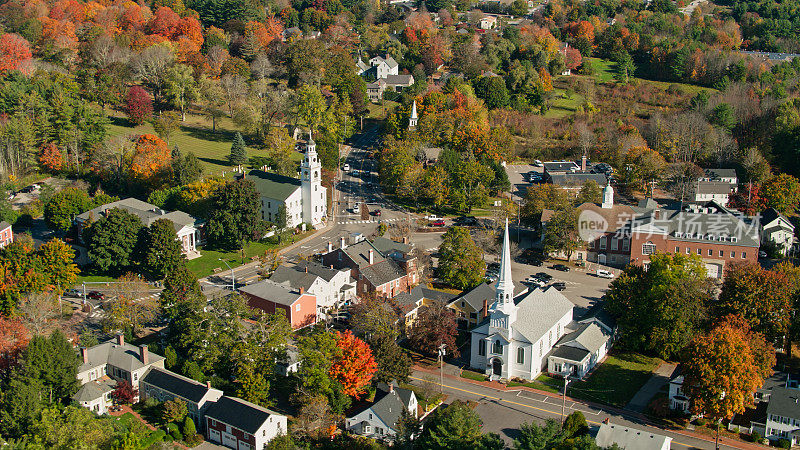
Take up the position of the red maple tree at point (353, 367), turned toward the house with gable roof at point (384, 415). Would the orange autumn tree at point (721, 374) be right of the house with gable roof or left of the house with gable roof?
left

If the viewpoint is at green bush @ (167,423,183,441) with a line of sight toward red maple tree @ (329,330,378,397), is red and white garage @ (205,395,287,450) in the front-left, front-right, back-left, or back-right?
front-right

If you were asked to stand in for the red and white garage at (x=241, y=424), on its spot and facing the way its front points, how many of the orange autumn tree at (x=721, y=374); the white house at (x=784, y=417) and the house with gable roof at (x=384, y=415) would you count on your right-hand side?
0

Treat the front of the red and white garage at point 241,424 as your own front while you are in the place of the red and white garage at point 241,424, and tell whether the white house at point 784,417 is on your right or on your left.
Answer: on your left

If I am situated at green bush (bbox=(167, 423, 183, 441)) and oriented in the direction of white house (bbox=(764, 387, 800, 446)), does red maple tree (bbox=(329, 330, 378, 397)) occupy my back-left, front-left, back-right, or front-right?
front-left

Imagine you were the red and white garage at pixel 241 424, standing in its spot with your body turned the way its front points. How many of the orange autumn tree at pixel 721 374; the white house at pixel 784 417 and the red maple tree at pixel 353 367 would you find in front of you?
0

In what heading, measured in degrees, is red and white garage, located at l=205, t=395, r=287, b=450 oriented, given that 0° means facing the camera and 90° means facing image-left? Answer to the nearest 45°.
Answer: approximately 45°

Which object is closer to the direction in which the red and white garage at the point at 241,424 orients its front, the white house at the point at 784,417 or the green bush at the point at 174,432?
the green bush

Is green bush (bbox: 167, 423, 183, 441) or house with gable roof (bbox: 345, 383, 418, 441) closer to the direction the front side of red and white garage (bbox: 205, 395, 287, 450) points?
the green bush

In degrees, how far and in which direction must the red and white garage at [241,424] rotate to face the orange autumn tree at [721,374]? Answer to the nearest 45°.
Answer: approximately 135° to its left

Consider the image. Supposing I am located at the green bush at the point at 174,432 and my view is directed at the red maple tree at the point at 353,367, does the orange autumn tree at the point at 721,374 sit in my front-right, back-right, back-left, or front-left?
front-right

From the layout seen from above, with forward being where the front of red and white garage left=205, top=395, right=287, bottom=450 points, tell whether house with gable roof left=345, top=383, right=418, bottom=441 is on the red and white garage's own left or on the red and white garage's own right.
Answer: on the red and white garage's own left

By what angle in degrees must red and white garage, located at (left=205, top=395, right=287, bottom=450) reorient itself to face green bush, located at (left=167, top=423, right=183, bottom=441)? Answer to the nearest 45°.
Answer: approximately 45° to its right

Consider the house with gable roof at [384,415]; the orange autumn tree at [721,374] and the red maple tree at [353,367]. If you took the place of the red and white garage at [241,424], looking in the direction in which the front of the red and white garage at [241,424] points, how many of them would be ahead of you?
0
